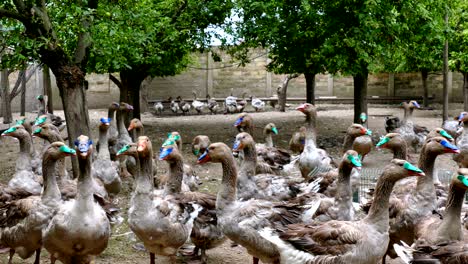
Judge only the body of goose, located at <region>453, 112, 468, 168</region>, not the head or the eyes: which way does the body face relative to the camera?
to the viewer's left

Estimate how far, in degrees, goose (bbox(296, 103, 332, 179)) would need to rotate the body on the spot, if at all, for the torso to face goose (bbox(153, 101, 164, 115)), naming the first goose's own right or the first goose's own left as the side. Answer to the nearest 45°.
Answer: approximately 90° to the first goose's own right

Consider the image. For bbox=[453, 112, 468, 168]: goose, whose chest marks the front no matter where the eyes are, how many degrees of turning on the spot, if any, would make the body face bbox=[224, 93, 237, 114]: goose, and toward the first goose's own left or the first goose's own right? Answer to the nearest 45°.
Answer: approximately 45° to the first goose's own right

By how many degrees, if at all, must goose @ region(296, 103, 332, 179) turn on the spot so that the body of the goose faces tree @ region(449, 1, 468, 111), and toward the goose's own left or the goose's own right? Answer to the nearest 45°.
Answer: approximately 180°

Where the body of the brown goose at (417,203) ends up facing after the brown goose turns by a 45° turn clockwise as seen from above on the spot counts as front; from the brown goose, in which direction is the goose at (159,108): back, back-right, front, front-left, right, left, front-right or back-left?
back

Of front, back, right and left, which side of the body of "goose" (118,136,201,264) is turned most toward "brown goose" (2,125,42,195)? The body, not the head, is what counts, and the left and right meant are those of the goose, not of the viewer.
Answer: right

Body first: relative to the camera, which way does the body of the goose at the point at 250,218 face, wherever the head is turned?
to the viewer's left

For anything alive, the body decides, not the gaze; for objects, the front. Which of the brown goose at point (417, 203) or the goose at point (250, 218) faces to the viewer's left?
the goose

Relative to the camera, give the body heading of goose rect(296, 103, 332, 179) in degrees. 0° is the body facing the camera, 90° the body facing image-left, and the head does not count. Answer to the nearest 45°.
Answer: approximately 45°

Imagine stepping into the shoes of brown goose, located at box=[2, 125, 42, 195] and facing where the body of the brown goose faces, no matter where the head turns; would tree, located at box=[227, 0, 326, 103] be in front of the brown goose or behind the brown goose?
behind
